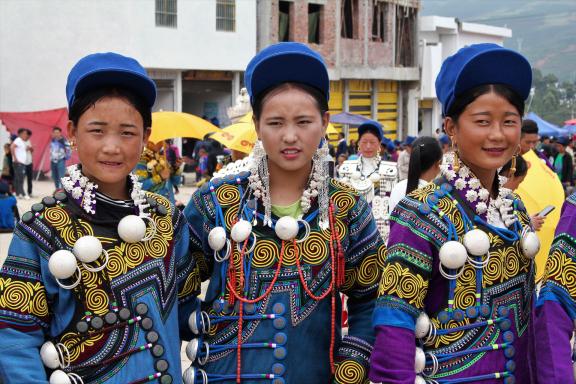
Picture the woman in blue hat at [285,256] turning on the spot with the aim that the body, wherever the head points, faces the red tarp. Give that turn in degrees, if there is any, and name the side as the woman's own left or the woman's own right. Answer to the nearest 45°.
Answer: approximately 180°

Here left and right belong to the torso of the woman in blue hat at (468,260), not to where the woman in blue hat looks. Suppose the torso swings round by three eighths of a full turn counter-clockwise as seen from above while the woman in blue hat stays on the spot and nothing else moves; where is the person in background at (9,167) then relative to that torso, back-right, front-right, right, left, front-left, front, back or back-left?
front-left

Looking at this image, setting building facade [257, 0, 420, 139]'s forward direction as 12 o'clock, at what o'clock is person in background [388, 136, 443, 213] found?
The person in background is roughly at 12 o'clock from the building facade.

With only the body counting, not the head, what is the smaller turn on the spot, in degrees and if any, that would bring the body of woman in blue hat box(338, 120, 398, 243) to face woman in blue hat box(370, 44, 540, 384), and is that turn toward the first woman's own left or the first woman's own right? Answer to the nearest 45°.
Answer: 0° — they already face them

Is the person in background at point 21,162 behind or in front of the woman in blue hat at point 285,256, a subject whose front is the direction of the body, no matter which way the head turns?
behind

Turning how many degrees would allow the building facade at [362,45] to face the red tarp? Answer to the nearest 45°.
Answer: approximately 45° to its right

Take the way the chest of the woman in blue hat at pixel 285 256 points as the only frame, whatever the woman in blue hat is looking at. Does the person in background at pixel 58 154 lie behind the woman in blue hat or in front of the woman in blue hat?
behind

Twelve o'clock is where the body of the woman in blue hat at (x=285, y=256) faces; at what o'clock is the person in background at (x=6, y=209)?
The person in background is roughly at 5 o'clock from the woman in blue hat.

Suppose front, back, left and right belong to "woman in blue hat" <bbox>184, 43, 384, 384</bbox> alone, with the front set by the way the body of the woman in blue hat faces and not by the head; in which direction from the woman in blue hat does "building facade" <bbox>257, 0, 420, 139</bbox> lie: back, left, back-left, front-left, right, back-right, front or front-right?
back

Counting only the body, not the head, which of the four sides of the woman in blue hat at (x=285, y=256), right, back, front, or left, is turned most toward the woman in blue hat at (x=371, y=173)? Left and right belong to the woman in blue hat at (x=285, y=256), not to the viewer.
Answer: back
